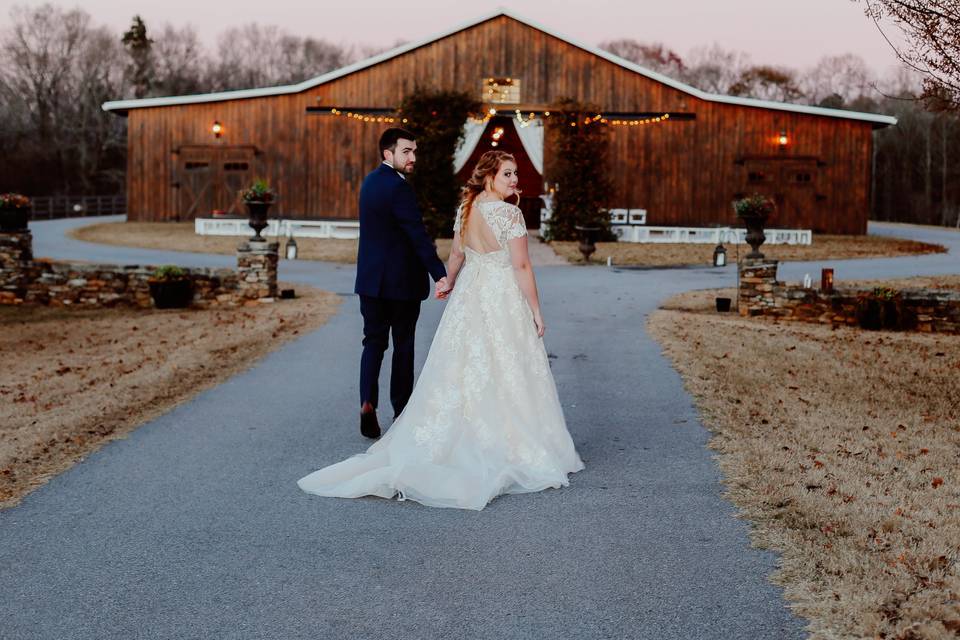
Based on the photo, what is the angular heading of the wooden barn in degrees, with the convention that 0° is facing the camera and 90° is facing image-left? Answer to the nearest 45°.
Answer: approximately 0°

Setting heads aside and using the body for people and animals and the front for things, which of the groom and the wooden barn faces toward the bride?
the wooden barn

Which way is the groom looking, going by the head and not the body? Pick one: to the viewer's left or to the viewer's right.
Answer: to the viewer's right

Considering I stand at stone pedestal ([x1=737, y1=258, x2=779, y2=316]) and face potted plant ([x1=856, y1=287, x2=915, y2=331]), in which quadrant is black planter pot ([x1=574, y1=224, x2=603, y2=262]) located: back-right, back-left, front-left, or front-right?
back-left

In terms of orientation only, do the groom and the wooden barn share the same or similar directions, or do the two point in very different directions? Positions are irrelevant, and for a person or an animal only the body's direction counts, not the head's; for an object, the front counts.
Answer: very different directions

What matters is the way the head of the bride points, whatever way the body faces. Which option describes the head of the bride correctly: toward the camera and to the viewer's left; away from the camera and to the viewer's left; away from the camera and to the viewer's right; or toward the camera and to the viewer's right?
toward the camera and to the viewer's right

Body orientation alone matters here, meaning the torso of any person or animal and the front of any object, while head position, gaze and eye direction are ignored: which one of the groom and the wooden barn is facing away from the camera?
the groom

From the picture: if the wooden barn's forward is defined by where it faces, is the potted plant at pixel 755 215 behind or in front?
in front

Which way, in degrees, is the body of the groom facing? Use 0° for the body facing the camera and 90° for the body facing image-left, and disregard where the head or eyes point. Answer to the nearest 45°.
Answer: approximately 180°

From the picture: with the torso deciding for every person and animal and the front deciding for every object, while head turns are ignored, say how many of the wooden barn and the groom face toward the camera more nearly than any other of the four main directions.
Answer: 1

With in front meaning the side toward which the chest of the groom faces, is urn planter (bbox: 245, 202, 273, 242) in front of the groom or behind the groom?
in front
